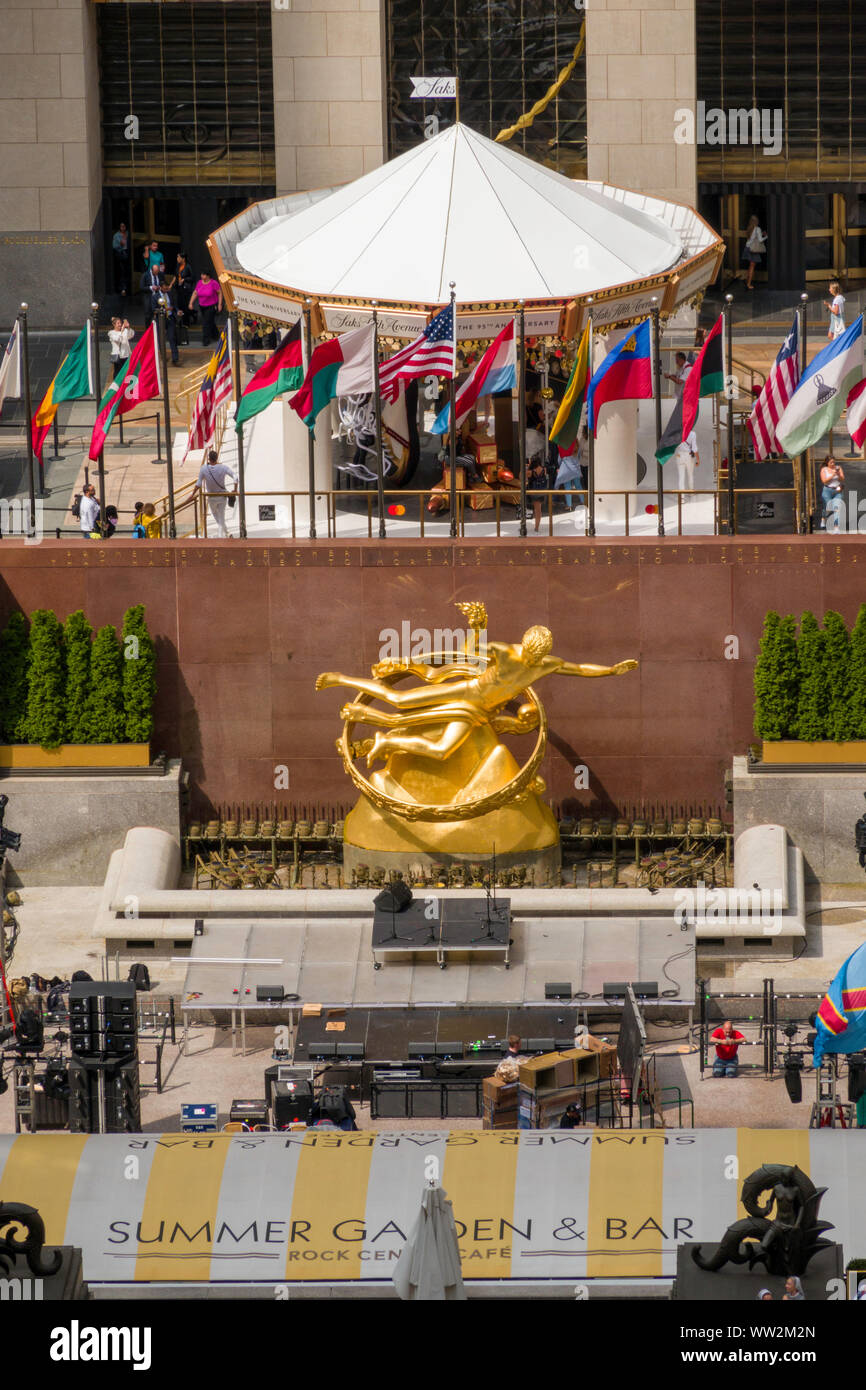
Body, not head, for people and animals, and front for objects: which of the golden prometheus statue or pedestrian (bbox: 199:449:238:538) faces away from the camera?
the pedestrian

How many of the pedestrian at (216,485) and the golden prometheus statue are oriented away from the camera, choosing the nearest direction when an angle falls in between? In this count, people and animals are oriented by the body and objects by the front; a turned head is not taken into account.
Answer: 1

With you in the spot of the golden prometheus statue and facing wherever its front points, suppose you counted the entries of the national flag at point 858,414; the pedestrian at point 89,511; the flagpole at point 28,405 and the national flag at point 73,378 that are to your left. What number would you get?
1

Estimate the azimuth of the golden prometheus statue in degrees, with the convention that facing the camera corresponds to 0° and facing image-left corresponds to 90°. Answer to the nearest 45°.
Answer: approximately 0°

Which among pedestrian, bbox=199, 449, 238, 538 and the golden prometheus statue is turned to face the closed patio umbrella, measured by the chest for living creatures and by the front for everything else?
the golden prometheus statue

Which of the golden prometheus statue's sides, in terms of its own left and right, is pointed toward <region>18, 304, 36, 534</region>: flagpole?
right

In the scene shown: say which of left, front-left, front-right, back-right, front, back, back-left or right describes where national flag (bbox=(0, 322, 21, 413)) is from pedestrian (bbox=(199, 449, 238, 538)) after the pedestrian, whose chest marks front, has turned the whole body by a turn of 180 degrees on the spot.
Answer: front-right

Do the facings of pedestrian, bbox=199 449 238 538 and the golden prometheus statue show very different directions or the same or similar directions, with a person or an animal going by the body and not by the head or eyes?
very different directions

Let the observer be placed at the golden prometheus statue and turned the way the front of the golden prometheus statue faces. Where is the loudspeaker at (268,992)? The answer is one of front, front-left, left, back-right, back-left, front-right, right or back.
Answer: front-right

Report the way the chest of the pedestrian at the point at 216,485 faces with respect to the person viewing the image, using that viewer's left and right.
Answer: facing away from the viewer
